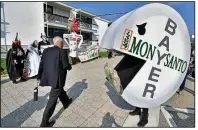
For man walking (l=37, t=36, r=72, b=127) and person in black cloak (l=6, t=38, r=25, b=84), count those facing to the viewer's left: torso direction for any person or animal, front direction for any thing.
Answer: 0

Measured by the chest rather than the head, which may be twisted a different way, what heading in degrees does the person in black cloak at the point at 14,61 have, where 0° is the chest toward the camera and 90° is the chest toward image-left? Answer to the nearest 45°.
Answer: approximately 315°

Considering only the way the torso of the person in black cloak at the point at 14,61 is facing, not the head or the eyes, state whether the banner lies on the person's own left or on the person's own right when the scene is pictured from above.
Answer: on the person's own left

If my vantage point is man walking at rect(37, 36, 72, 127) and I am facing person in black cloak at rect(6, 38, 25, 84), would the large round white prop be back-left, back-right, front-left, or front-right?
back-right

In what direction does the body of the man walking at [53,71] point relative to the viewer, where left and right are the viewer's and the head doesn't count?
facing away from the viewer and to the right of the viewer

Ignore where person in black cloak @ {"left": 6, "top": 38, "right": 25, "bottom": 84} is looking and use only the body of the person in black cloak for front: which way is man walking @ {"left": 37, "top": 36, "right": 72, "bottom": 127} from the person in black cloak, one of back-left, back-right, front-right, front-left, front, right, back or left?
front-right

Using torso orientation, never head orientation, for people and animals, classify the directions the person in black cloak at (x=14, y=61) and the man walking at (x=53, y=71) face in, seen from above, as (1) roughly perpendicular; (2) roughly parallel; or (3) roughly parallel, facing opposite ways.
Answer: roughly perpendicular

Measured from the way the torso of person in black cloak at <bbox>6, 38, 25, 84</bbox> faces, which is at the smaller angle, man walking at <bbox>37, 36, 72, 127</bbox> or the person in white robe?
the man walking

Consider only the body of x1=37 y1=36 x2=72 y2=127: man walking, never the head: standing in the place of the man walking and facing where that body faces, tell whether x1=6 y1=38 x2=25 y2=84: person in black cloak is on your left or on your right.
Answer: on your left

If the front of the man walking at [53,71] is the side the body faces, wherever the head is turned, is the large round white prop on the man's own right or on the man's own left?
on the man's own right
